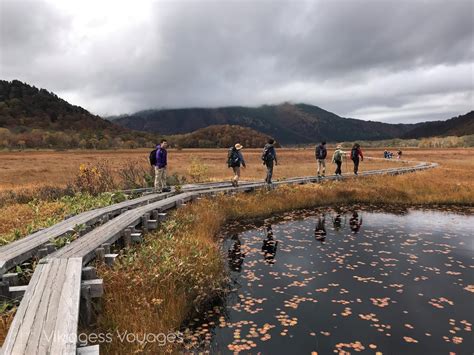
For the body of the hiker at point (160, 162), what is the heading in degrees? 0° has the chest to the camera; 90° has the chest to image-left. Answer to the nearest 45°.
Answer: approximately 270°

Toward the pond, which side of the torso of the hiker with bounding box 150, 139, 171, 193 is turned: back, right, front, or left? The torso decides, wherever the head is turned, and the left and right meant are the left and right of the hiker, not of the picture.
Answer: right
